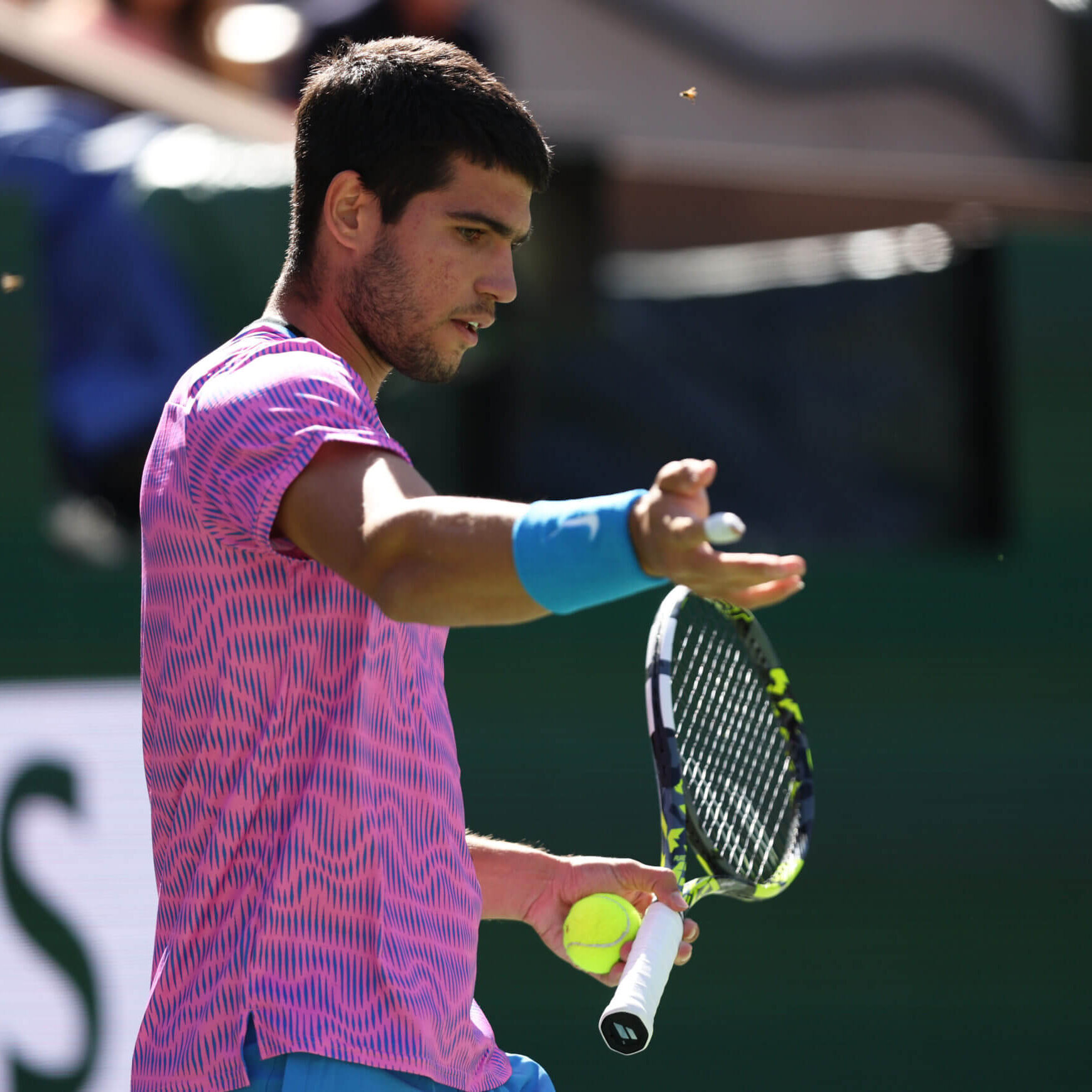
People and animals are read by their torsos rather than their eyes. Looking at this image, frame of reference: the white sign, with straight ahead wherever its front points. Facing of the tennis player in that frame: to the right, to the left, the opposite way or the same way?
to the left

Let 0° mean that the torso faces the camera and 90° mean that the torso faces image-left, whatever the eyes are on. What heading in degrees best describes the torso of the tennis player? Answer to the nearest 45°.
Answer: approximately 270°

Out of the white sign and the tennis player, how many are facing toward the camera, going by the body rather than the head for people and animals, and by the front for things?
1

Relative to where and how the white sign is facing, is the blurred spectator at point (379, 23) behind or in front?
behind

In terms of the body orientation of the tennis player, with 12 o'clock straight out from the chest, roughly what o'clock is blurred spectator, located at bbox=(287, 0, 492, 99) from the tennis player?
The blurred spectator is roughly at 9 o'clock from the tennis player.

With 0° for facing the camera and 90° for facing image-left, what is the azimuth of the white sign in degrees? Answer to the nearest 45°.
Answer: approximately 0°
